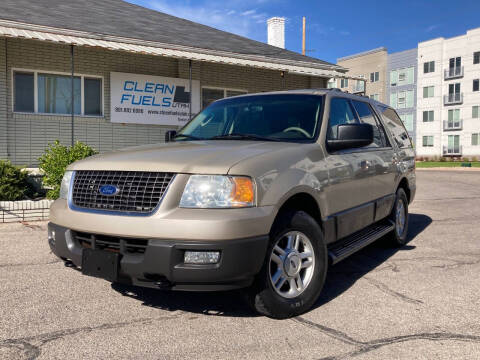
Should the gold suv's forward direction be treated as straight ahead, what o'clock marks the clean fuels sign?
The clean fuels sign is roughly at 4 o'clock from the gold suv.

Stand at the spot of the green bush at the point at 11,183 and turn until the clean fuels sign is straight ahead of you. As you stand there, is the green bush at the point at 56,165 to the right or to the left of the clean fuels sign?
right

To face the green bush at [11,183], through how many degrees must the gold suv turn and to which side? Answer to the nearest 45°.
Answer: approximately 90° to its right

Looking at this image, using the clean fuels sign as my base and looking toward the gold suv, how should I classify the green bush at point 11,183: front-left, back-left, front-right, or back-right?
front-right

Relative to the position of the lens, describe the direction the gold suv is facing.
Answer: facing the viewer and to the left of the viewer

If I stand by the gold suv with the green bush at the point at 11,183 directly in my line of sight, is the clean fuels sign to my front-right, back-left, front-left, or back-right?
front-right

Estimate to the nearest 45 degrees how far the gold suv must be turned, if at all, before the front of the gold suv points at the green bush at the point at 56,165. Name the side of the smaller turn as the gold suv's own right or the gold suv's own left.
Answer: approximately 90° to the gold suv's own right
